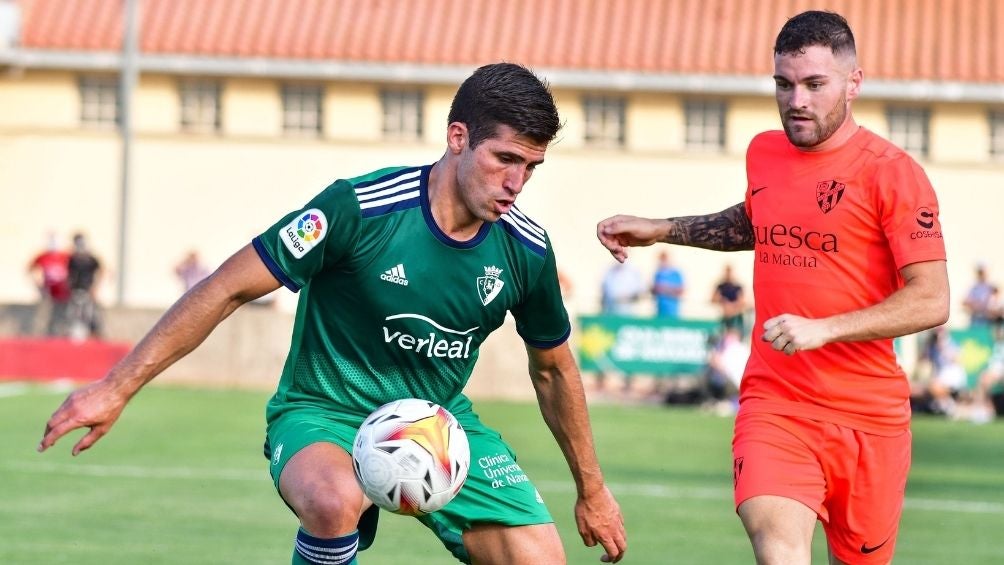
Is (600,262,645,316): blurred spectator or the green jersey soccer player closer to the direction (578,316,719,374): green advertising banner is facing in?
the green jersey soccer player

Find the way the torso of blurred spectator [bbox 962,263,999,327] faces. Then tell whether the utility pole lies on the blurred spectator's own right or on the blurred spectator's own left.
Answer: on the blurred spectator's own right

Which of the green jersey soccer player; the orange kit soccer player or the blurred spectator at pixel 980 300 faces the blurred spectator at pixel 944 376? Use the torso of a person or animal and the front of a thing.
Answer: the blurred spectator at pixel 980 300

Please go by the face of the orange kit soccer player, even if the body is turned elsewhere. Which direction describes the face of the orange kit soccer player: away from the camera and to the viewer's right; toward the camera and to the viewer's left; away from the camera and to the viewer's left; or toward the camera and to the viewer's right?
toward the camera and to the viewer's left

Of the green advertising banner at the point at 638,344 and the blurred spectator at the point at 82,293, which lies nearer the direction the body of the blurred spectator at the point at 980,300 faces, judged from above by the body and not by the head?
the green advertising banner

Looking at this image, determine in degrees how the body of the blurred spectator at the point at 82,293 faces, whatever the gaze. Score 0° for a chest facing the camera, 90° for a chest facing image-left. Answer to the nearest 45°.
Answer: approximately 0°

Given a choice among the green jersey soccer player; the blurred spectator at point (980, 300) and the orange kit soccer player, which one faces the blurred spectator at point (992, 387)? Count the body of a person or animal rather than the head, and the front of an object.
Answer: the blurred spectator at point (980, 300)

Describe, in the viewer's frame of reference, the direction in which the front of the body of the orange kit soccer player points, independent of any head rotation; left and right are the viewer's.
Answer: facing the viewer and to the left of the viewer

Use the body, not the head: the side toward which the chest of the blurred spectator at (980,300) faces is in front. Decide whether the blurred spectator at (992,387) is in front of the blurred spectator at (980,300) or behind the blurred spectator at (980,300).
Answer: in front

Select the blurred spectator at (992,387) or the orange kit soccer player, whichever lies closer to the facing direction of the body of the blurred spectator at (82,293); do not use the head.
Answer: the orange kit soccer player

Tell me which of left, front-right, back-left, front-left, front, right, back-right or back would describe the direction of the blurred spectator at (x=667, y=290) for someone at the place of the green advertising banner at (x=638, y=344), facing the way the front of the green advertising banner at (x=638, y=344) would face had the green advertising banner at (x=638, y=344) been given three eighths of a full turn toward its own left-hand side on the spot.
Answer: front-left

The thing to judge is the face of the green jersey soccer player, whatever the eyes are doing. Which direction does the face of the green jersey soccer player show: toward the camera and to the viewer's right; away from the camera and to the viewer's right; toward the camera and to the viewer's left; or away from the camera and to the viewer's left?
toward the camera and to the viewer's right

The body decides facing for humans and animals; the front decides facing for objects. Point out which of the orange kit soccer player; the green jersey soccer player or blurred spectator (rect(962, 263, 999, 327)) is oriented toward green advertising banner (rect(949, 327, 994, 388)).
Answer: the blurred spectator
